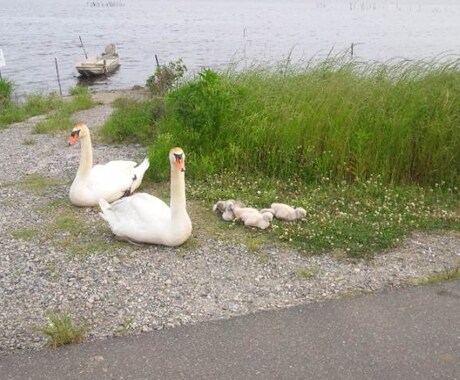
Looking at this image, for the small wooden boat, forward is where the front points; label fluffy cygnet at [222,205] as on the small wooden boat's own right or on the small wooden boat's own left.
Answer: on the small wooden boat's own left

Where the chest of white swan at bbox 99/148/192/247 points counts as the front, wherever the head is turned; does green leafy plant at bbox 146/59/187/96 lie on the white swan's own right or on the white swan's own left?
on the white swan's own left

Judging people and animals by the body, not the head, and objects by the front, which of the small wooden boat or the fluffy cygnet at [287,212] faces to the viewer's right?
the fluffy cygnet

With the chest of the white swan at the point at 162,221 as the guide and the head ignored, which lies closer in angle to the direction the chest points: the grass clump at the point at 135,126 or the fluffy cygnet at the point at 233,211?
the fluffy cygnet

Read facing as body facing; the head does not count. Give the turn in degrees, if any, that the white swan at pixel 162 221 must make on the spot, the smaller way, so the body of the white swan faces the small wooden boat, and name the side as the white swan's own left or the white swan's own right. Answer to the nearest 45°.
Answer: approximately 135° to the white swan's own left

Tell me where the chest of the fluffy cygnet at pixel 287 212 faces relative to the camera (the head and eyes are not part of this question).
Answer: to the viewer's right

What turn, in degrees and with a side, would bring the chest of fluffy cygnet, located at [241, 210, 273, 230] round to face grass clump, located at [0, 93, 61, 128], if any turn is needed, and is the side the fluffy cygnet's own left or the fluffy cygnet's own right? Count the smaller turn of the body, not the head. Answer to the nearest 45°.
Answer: approximately 135° to the fluffy cygnet's own left

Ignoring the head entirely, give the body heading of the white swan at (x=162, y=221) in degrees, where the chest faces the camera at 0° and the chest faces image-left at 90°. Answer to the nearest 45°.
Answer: approximately 315°

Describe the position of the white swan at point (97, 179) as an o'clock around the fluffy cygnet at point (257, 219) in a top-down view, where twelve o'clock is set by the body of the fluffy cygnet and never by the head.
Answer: The white swan is roughly at 7 o'clock from the fluffy cygnet.

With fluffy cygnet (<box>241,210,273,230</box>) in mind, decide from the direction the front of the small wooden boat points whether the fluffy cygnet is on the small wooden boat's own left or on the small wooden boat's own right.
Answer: on the small wooden boat's own left

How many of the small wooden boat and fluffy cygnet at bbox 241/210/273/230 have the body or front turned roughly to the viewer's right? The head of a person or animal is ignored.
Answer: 1
